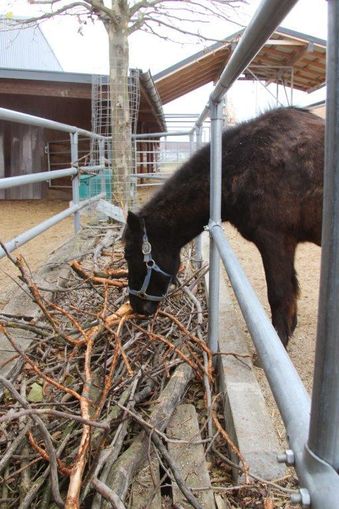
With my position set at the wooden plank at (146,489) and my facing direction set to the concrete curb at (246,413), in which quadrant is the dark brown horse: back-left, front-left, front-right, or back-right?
front-left

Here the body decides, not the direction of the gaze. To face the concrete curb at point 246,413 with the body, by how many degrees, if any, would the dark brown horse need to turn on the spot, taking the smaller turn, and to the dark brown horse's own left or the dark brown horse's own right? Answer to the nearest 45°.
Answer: approximately 90° to the dark brown horse's own left

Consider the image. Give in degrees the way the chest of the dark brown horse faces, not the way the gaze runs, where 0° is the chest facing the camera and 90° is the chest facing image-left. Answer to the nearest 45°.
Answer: approximately 90°

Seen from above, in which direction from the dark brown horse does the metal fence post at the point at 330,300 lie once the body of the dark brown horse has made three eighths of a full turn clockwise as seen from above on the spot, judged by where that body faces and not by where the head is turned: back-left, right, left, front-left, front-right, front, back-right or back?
back-right
